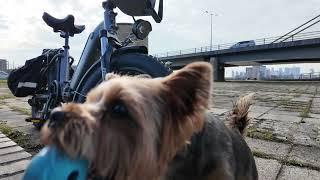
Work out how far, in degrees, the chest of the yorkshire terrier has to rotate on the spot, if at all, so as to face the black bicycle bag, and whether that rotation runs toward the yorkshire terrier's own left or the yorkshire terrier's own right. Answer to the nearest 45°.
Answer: approximately 90° to the yorkshire terrier's own right

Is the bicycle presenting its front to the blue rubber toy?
no

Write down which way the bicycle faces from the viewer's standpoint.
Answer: facing the viewer and to the right of the viewer

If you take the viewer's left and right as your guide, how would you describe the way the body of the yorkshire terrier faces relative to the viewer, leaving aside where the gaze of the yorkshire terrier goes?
facing the viewer and to the left of the viewer

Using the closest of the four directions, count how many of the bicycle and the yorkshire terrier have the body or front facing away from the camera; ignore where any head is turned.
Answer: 0

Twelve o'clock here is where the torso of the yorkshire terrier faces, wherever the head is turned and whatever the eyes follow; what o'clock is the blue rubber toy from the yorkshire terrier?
The blue rubber toy is roughly at 1 o'clock from the yorkshire terrier.

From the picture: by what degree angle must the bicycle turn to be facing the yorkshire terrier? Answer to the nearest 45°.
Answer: approximately 45° to its right

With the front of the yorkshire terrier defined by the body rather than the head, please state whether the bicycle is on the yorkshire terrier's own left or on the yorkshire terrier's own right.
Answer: on the yorkshire terrier's own right

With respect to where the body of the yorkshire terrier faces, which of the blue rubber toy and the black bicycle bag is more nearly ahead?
the blue rubber toy
